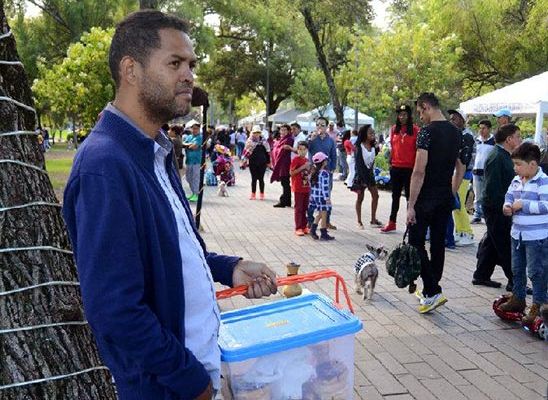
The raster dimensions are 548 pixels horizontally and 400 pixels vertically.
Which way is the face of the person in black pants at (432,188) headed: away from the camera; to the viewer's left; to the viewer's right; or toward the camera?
to the viewer's left

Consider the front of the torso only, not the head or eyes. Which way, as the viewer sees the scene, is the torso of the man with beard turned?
to the viewer's right

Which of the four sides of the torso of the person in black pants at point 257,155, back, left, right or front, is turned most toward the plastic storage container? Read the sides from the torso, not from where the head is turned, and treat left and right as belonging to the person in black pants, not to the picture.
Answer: front

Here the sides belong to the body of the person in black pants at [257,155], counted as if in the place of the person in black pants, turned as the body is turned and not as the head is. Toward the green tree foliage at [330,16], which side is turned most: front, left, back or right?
back

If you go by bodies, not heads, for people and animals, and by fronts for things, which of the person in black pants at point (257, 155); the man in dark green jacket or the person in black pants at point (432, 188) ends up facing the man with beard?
the person in black pants at point (257, 155)

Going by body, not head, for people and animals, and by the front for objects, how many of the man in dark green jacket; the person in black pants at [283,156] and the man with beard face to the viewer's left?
1
